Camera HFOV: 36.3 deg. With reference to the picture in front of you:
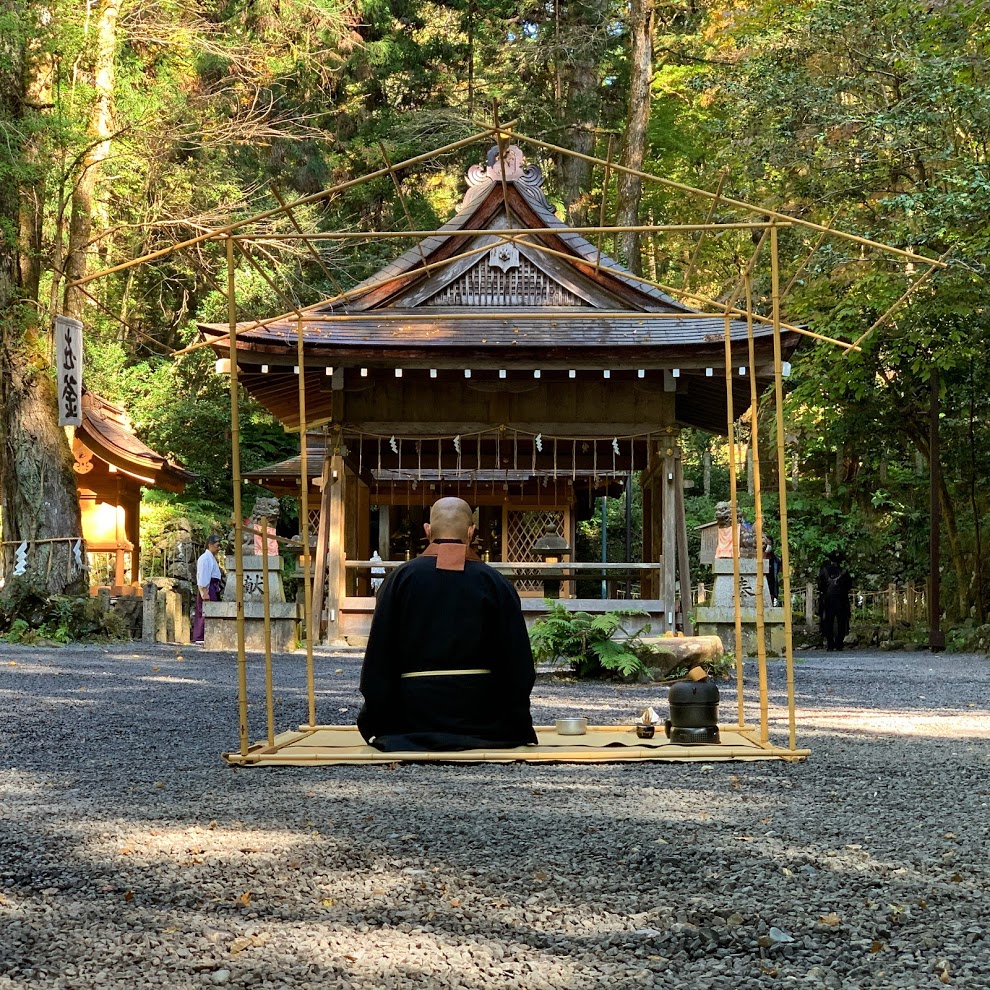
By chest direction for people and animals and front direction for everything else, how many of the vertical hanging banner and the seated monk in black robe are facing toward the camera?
1

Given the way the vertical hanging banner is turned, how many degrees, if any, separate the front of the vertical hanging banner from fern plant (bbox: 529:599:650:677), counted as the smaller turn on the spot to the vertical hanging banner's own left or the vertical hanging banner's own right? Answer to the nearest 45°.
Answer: approximately 45° to the vertical hanging banner's own left

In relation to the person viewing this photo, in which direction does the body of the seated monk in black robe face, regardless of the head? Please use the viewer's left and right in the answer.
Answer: facing away from the viewer

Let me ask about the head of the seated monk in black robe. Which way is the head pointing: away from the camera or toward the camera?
away from the camera

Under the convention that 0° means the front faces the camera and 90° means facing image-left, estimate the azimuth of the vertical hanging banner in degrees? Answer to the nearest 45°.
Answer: approximately 0°

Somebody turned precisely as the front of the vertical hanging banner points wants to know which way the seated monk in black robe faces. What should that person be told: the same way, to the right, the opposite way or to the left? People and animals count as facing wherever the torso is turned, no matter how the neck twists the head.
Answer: the opposite way

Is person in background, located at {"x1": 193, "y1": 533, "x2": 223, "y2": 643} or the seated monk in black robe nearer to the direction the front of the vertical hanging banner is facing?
the seated monk in black robe

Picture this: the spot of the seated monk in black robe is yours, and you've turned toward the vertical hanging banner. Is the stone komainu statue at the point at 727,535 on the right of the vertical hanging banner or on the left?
right

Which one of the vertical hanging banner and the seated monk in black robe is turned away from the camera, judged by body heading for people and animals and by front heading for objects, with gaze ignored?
the seated monk in black robe

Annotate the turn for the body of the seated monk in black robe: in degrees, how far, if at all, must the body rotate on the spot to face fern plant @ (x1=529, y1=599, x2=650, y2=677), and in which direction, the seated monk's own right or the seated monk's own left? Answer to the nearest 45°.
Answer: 0° — they already face it

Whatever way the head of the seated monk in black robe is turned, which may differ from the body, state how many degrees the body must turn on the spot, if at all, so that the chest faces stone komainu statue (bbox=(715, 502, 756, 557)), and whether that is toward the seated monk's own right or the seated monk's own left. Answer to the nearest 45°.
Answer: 0° — they already face it
